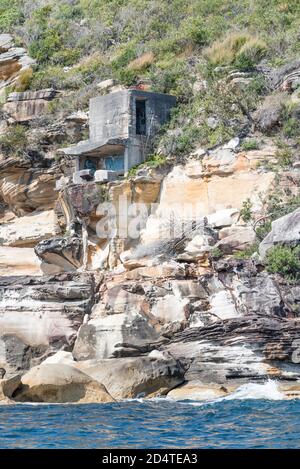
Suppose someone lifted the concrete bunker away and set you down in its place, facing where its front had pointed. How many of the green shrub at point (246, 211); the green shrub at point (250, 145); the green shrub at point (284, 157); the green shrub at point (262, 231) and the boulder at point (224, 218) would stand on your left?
5

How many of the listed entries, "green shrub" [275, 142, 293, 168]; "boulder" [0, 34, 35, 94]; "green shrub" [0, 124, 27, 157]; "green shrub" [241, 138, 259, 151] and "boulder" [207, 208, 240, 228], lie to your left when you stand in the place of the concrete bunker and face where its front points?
3

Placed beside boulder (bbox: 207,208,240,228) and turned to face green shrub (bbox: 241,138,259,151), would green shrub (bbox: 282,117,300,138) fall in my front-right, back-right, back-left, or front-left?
front-right

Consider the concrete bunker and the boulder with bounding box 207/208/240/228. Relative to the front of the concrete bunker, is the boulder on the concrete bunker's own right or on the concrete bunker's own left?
on the concrete bunker's own left

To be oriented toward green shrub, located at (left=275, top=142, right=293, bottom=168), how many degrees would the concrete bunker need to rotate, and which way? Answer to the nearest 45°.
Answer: approximately 90° to its left

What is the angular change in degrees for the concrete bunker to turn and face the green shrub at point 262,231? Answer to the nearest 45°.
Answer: approximately 90° to its left

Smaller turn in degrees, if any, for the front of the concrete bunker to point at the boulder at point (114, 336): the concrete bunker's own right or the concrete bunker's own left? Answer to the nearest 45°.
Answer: approximately 45° to the concrete bunker's own left

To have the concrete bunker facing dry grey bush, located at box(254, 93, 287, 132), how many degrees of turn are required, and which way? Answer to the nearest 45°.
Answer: approximately 135° to its left

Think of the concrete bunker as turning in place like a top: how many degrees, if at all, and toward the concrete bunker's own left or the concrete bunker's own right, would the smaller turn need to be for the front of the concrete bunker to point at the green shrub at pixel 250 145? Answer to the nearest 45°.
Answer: approximately 90° to the concrete bunker's own left

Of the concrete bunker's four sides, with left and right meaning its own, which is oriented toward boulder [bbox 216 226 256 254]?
left

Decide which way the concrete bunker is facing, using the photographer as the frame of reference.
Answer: facing the viewer and to the left of the viewer

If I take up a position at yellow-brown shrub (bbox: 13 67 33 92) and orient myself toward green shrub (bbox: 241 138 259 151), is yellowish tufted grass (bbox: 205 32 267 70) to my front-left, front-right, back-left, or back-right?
front-left

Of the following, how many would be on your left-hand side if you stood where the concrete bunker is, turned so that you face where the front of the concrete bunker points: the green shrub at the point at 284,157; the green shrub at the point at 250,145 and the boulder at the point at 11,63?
2
